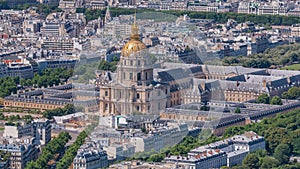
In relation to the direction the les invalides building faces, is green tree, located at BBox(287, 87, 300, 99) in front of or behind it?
behind

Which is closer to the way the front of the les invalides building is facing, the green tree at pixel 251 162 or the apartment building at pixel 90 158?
the apartment building

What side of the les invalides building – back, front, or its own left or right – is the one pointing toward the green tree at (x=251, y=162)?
left

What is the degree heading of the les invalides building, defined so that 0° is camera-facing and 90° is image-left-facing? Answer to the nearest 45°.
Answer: approximately 45°
